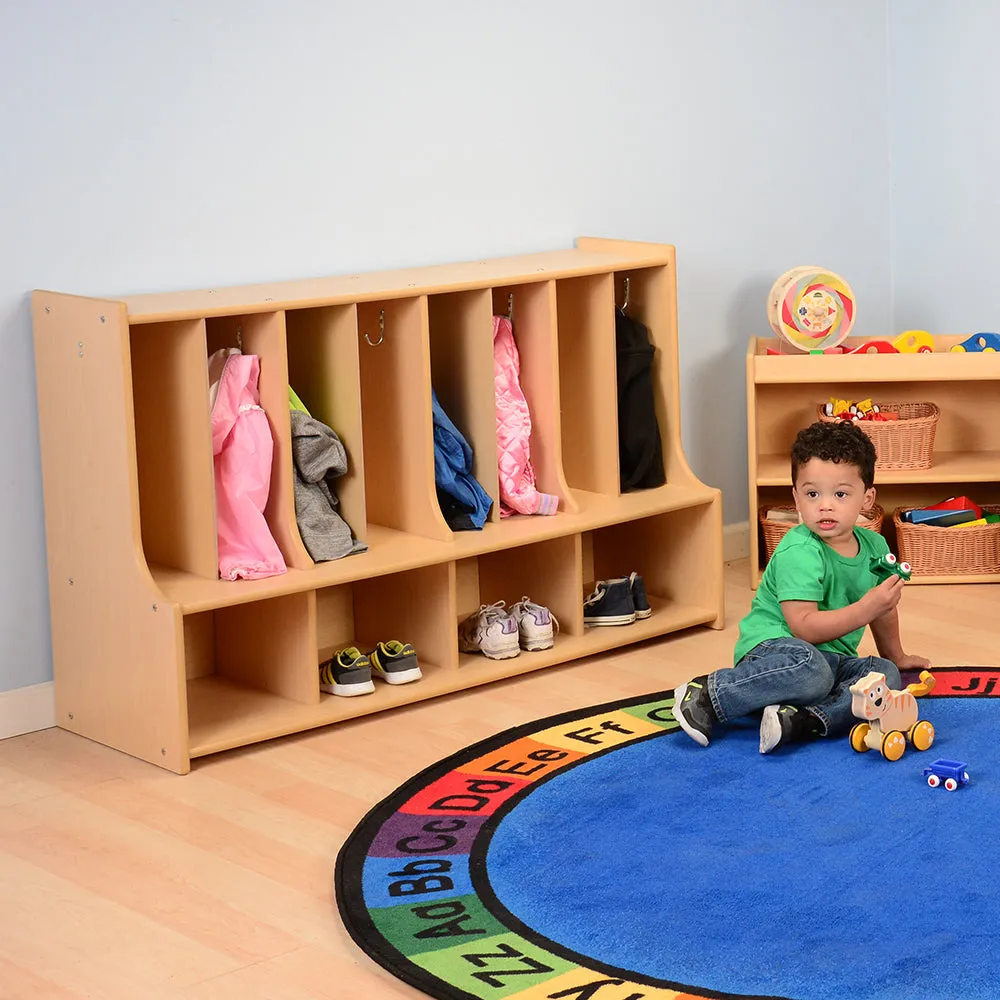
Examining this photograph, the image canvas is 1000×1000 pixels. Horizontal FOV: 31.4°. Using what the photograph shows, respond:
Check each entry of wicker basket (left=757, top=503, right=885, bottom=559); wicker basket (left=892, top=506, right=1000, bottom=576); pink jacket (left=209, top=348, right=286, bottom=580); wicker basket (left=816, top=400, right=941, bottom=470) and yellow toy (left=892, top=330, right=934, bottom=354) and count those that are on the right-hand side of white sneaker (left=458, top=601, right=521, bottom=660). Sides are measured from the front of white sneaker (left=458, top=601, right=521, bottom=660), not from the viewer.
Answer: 1

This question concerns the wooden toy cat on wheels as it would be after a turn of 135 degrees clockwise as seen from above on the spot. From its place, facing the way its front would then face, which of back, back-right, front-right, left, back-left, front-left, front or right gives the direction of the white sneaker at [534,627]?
front-left

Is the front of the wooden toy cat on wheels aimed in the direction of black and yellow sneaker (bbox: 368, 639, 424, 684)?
no

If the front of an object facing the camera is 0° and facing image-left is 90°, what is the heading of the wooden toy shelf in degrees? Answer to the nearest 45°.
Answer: approximately 0°

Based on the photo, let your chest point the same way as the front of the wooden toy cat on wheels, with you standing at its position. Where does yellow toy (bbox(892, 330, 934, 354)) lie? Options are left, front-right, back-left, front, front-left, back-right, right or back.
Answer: back-right

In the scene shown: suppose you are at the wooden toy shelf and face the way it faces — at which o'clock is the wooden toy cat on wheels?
The wooden toy cat on wheels is roughly at 12 o'clock from the wooden toy shelf.

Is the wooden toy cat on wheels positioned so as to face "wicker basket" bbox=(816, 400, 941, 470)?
no

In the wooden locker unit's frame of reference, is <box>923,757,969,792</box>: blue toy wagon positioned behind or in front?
in front
